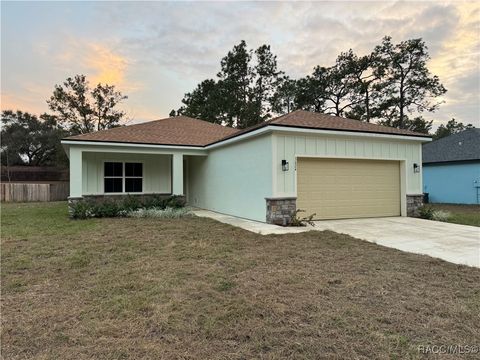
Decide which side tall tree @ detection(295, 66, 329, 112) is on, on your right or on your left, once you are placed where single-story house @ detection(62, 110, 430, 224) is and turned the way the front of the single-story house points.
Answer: on your left

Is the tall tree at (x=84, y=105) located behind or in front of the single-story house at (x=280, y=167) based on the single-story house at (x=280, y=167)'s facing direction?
behind

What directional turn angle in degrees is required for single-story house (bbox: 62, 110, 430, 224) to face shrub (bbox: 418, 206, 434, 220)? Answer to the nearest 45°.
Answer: approximately 45° to its left

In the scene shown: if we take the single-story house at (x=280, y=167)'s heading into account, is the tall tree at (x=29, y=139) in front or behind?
behind

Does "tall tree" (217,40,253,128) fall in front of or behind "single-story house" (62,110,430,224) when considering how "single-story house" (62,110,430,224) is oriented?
behind

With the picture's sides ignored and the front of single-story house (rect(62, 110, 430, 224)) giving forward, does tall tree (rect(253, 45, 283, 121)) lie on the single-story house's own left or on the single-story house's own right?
on the single-story house's own left

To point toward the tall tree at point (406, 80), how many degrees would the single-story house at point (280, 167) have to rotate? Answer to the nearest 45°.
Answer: approximately 90° to its left

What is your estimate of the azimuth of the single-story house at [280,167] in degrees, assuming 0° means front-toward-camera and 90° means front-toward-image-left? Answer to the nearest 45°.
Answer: approximately 315°
